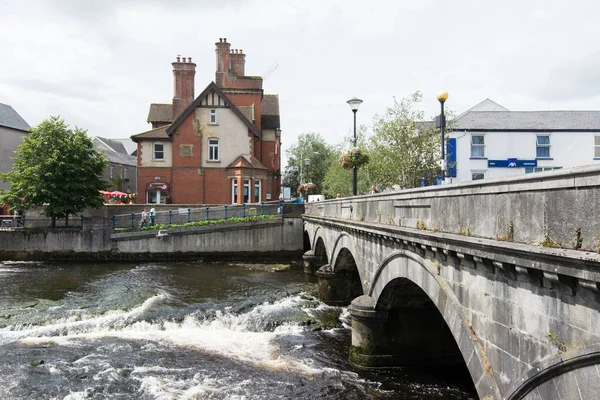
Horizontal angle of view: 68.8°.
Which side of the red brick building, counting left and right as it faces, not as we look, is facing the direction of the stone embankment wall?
front

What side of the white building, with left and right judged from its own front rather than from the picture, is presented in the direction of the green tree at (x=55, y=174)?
right

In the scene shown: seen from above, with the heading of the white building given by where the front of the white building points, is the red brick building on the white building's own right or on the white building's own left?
on the white building's own right

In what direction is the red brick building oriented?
toward the camera

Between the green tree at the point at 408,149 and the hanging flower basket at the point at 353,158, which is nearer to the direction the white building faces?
the hanging flower basket

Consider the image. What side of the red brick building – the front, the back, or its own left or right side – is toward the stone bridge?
front

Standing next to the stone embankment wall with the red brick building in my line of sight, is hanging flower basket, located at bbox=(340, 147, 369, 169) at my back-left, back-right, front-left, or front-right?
back-right

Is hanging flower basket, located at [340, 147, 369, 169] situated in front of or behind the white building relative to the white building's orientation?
in front

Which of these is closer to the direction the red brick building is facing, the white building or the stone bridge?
the stone bridge

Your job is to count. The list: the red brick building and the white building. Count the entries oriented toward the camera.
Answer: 2

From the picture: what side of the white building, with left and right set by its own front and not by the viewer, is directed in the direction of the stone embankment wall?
right

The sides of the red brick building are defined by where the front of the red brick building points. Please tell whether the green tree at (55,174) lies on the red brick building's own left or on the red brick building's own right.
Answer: on the red brick building's own right

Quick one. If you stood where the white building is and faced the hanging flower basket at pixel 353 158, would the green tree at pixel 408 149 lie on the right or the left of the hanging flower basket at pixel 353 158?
right
